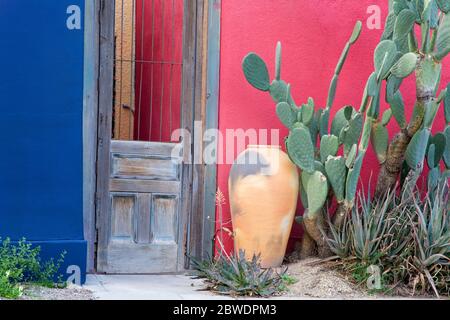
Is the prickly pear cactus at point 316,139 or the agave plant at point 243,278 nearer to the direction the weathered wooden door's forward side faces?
the agave plant

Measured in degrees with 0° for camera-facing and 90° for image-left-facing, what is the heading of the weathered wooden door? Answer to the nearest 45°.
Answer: approximately 0°

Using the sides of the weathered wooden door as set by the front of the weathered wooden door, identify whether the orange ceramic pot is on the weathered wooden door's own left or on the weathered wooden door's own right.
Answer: on the weathered wooden door's own left

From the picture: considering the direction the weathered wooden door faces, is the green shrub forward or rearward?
forward

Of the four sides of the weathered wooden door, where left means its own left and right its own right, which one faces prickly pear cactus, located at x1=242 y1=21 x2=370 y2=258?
left

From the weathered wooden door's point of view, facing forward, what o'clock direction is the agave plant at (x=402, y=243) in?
The agave plant is roughly at 10 o'clock from the weathered wooden door.

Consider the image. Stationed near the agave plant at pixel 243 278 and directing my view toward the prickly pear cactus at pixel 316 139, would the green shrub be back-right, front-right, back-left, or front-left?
back-left
